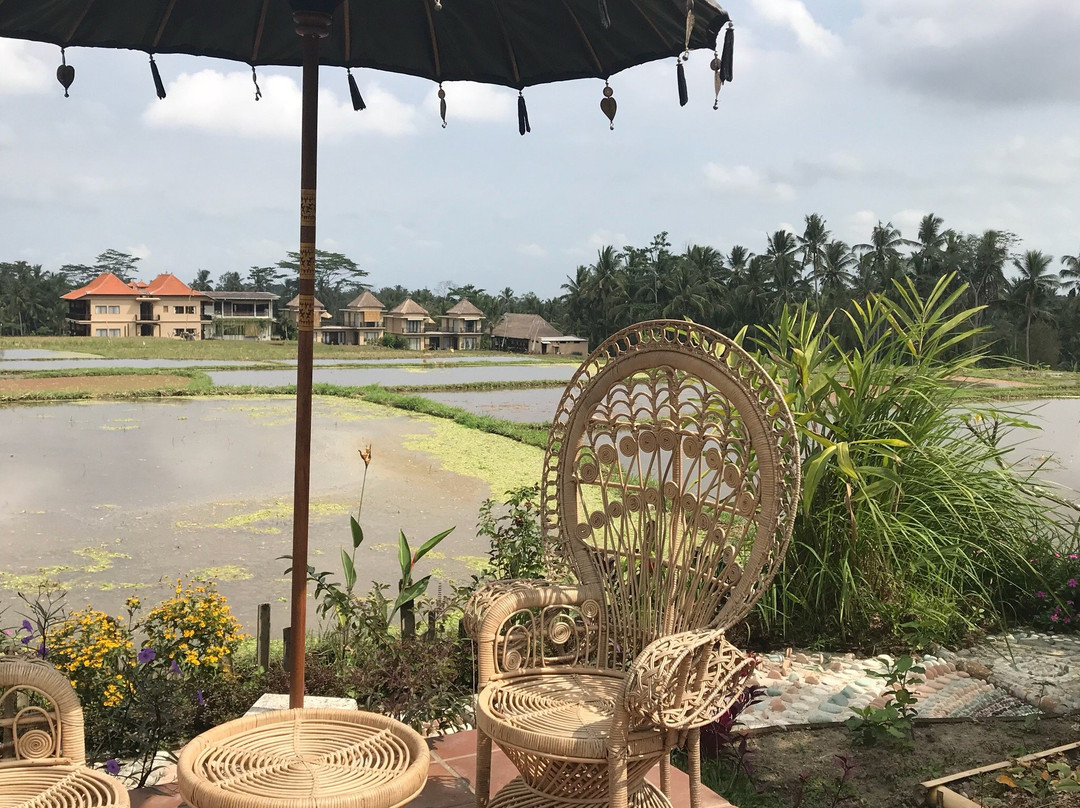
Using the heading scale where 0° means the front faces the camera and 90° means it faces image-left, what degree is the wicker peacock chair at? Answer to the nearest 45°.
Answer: approximately 45°

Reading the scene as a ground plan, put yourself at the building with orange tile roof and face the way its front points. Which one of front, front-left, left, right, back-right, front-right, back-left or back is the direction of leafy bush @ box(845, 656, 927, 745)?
front

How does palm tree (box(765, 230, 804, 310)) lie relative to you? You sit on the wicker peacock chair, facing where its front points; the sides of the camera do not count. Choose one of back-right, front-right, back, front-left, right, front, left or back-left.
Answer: back-right

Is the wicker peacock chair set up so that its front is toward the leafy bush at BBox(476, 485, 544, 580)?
no

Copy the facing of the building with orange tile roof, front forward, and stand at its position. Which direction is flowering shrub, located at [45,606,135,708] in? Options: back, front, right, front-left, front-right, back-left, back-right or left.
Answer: front

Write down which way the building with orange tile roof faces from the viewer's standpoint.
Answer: facing the viewer

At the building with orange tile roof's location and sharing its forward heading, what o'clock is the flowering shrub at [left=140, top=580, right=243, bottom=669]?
The flowering shrub is roughly at 12 o'clock from the building with orange tile roof.

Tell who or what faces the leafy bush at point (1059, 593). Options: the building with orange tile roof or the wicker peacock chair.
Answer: the building with orange tile roof

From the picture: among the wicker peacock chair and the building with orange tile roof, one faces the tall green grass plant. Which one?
the building with orange tile roof

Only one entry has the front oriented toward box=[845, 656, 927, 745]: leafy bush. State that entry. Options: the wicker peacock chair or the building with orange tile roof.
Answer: the building with orange tile roof

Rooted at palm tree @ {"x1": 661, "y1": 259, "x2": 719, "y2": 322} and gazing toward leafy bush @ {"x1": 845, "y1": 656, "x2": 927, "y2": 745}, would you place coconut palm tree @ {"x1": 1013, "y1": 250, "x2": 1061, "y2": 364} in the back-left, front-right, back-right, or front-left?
front-left

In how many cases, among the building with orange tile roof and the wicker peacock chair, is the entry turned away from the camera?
0

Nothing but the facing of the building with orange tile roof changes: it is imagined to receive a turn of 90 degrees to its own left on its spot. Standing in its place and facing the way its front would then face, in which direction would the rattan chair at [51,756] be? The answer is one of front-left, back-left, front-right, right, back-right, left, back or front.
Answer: right

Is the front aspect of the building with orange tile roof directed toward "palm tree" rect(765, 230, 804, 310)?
no

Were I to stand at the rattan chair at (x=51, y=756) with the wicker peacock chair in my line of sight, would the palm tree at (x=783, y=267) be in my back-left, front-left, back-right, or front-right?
front-left

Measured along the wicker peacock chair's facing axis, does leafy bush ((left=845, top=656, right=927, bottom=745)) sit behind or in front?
behind
